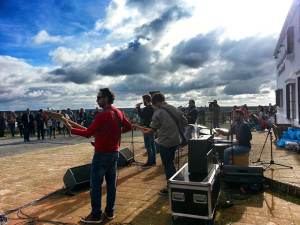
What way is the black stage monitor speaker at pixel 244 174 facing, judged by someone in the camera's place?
facing away from the viewer

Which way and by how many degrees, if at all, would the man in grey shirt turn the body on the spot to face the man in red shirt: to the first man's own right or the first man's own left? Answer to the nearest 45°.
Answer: approximately 90° to the first man's own left

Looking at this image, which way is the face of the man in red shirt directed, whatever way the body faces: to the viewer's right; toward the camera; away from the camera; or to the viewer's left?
to the viewer's left

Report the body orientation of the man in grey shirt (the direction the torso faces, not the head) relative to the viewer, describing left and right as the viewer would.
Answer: facing away from the viewer and to the left of the viewer

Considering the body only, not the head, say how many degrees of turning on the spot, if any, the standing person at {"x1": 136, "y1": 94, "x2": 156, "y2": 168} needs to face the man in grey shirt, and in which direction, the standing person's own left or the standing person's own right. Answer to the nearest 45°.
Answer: approximately 90° to the standing person's own left

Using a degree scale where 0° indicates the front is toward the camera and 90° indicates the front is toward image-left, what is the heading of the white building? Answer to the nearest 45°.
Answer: approximately 90°

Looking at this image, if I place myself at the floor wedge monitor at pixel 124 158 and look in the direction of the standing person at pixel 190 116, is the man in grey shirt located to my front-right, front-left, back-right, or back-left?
back-right
